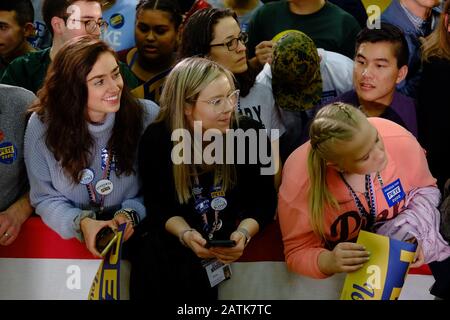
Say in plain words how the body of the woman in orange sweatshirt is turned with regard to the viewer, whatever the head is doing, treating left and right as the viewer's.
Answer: facing the viewer and to the right of the viewer

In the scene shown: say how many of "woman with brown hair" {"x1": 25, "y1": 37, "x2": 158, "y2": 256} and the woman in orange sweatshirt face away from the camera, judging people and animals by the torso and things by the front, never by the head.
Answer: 0

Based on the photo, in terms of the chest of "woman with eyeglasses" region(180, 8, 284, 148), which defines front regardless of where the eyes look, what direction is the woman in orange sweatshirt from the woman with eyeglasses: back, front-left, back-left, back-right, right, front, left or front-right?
front

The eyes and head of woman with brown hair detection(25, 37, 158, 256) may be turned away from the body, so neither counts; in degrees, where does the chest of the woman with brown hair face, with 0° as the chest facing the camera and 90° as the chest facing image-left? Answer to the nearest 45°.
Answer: approximately 315°

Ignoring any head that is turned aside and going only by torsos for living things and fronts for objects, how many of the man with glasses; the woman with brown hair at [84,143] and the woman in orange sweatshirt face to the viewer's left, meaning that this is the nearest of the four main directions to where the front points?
0

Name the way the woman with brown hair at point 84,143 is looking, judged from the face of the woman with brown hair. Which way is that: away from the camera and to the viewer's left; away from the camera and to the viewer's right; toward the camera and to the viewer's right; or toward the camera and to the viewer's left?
toward the camera and to the viewer's right

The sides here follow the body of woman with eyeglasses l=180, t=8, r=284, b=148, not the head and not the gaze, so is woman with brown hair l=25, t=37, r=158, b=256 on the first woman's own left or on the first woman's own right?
on the first woman's own right

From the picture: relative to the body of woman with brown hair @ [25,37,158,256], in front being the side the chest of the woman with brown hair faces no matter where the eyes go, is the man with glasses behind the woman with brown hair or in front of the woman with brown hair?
behind
